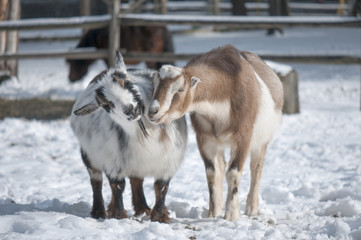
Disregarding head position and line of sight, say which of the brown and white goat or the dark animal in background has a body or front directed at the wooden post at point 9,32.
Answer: the dark animal in background

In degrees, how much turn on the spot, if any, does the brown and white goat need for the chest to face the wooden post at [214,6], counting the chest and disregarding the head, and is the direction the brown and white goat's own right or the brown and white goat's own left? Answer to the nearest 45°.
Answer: approximately 135° to the brown and white goat's own right

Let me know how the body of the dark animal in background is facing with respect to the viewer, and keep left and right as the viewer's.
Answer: facing to the left of the viewer

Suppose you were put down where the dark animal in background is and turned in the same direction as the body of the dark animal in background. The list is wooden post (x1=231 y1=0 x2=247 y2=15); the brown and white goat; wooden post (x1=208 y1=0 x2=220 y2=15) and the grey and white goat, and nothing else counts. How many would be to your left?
2

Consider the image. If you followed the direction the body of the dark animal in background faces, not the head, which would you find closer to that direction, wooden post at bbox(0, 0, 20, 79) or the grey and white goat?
the wooden post

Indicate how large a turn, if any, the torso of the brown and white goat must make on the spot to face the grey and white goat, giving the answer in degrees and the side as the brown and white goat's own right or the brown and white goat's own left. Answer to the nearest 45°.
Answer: approximately 45° to the brown and white goat's own right

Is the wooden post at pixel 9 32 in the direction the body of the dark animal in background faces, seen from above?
yes

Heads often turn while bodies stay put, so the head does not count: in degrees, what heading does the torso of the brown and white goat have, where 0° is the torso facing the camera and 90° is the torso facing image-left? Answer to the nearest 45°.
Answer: approximately 45°

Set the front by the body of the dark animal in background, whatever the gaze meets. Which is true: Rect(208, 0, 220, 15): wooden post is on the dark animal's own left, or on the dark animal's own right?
on the dark animal's own right

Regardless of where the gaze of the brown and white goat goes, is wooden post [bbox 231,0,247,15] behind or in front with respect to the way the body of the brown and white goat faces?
behind

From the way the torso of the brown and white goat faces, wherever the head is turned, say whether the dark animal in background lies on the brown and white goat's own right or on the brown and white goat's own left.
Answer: on the brown and white goat's own right
